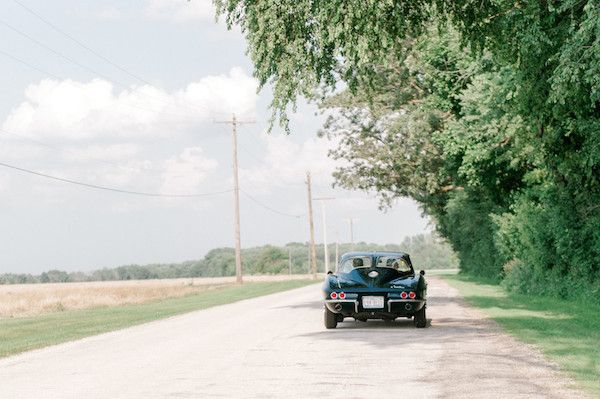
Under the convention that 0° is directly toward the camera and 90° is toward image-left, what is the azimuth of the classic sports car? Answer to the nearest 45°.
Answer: approximately 180°
